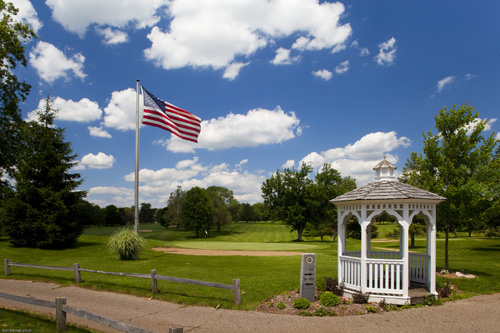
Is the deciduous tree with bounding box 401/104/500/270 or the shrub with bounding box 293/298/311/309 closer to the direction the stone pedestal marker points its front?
the shrub

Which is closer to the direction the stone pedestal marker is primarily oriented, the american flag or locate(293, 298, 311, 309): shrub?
the shrub

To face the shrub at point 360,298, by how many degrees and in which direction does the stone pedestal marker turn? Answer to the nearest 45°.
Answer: approximately 90° to its left

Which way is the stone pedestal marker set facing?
toward the camera
